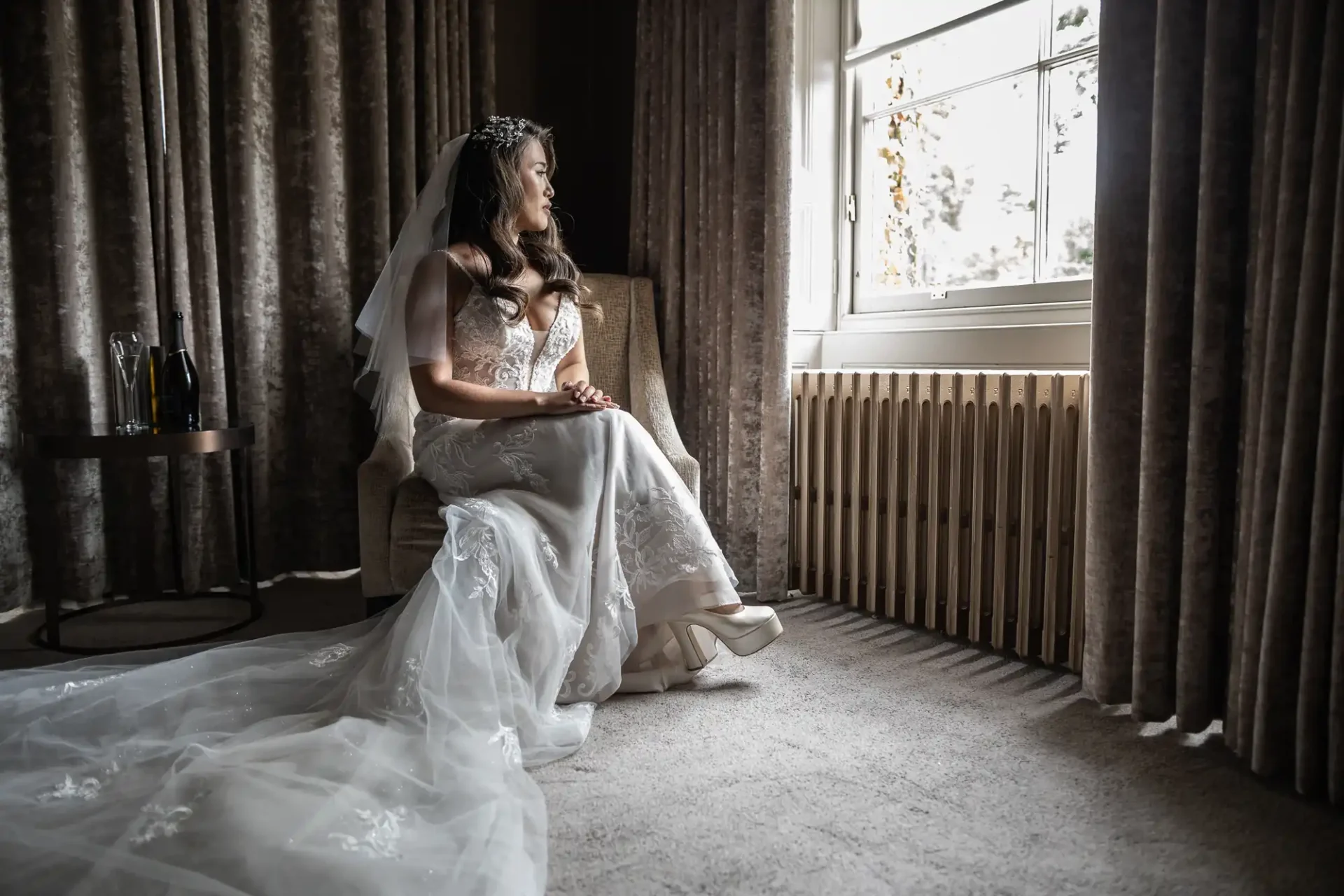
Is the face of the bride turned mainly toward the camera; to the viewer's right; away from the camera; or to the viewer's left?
to the viewer's right

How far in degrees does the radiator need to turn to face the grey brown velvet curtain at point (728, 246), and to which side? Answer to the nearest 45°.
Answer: approximately 90° to its right

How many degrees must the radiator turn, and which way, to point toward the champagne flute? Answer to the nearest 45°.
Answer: approximately 45° to its right

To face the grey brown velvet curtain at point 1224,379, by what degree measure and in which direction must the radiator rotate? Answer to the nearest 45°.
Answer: approximately 90° to its left

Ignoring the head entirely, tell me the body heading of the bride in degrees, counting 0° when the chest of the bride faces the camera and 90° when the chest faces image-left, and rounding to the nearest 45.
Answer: approximately 315°

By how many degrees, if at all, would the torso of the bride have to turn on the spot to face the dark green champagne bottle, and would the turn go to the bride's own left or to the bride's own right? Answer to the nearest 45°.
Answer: approximately 180°

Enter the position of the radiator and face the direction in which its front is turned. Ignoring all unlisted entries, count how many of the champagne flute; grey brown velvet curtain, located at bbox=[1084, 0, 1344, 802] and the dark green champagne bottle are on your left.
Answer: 1

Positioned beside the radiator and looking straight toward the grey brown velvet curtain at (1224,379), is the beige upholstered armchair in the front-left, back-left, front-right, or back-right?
back-right

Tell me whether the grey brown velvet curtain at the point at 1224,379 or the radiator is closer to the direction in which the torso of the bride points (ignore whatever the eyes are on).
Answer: the grey brown velvet curtain

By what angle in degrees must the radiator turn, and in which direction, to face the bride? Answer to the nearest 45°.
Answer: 0° — it already faces them

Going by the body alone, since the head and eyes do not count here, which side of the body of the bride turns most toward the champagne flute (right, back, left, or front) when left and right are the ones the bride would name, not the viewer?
back

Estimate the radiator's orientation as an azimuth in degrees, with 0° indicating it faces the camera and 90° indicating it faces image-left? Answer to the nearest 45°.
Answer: approximately 45°
